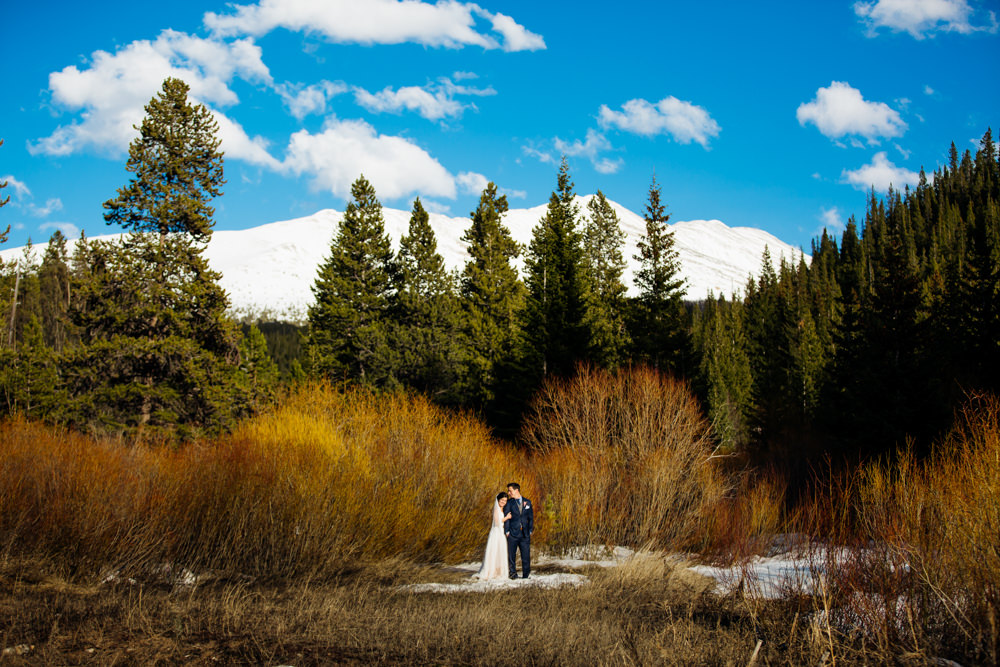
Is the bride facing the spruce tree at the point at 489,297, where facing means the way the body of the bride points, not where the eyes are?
no

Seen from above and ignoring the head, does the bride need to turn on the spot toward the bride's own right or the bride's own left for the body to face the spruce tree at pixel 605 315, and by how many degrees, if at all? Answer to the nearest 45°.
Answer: approximately 90° to the bride's own left

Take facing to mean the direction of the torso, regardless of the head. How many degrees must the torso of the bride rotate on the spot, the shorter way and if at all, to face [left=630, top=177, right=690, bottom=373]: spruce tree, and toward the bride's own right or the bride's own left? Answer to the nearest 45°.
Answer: approximately 90° to the bride's own left

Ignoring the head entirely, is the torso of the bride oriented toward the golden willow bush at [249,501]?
no

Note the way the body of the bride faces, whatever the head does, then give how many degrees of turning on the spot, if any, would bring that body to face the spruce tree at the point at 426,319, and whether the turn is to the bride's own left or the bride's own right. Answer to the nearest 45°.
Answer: approximately 90° to the bride's own left

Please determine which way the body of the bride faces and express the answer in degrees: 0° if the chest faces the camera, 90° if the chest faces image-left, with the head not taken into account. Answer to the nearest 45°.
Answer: approximately 270°
